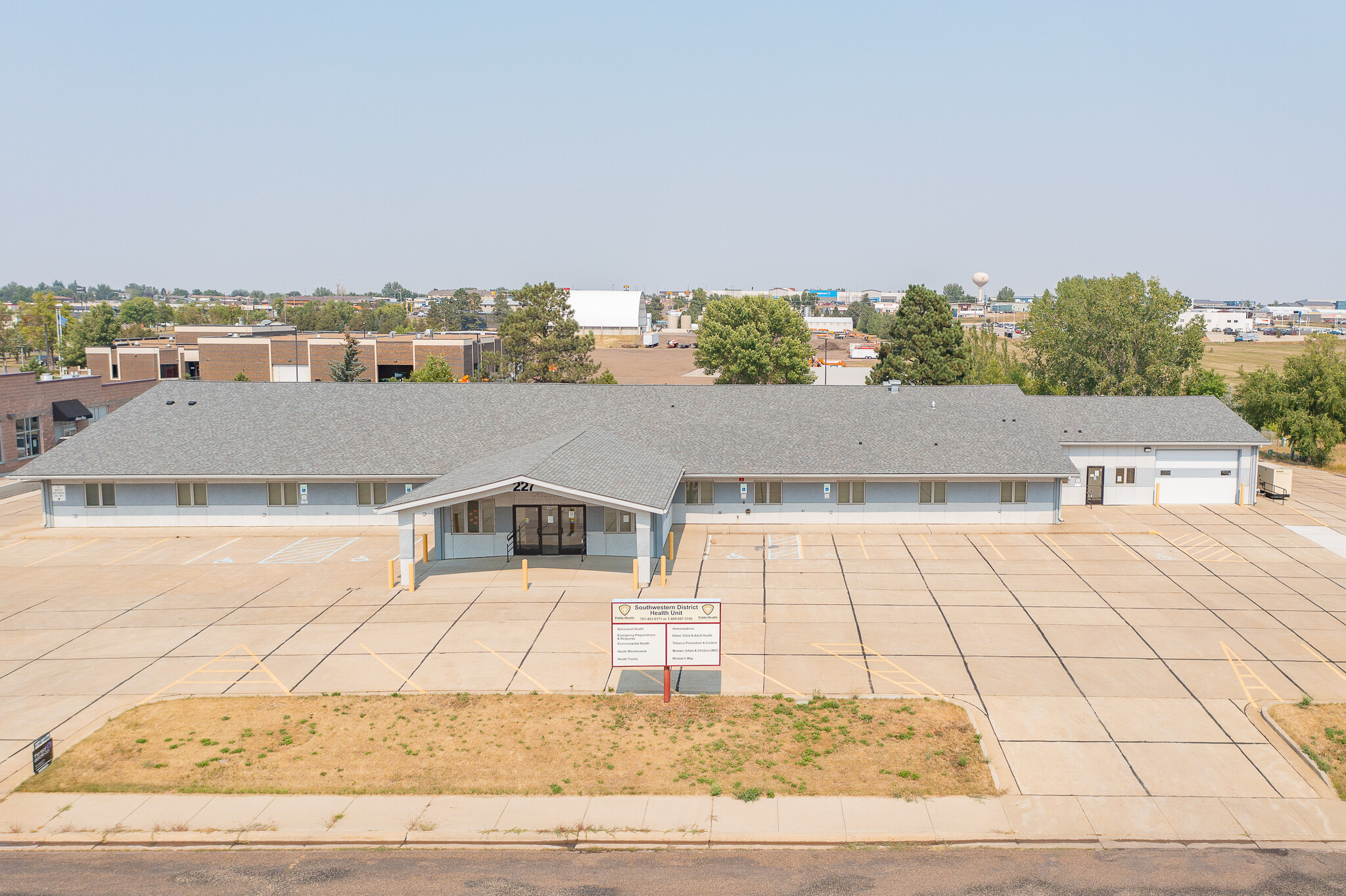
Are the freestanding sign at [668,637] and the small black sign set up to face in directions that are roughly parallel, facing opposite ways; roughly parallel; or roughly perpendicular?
roughly perpendicular

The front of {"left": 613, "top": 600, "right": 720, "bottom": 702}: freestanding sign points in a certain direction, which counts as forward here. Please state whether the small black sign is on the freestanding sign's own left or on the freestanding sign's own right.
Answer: on the freestanding sign's own right

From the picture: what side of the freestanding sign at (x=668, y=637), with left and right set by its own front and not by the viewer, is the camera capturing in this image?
front
